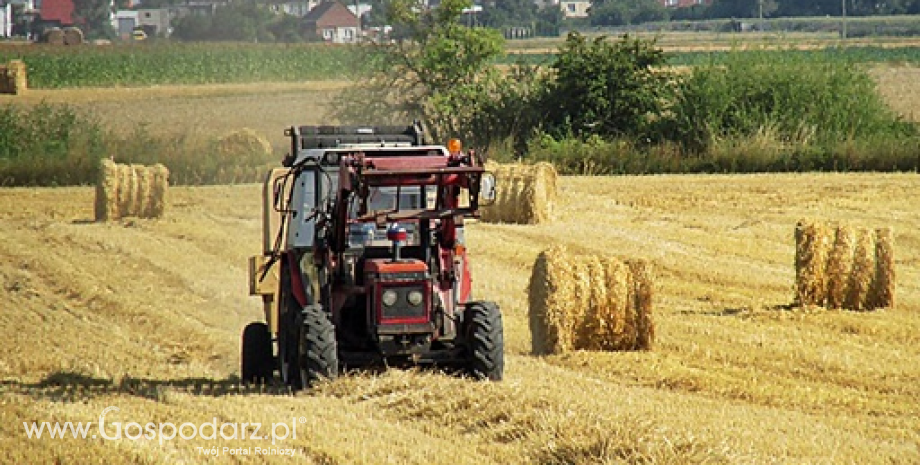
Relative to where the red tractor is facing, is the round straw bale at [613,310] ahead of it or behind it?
behind

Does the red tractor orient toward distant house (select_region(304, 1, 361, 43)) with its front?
no

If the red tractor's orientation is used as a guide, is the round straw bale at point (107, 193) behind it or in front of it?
behind

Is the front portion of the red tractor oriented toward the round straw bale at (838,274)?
no

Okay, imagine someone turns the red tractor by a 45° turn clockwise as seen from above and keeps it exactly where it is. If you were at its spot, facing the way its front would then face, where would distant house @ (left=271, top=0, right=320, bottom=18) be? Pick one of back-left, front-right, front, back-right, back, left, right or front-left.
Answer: back-right

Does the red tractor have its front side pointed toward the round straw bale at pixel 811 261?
no

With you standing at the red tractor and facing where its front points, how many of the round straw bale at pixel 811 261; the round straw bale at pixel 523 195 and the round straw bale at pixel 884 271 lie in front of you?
0

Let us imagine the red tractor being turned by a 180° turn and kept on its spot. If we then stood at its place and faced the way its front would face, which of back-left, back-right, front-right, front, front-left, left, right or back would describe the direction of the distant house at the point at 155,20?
front

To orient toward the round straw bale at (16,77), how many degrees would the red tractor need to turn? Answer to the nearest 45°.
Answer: approximately 180°

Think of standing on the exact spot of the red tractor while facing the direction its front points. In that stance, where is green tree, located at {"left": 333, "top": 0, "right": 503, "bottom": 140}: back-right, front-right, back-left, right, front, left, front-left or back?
back

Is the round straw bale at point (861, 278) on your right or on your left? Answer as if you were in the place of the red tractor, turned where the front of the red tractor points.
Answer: on your left

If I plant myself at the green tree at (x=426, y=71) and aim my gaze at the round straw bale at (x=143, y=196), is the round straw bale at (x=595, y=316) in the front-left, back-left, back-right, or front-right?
front-left

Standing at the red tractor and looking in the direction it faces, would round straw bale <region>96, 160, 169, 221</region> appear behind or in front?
behind

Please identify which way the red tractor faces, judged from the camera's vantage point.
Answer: facing the viewer

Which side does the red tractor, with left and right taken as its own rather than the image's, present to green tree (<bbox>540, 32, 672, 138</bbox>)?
back
